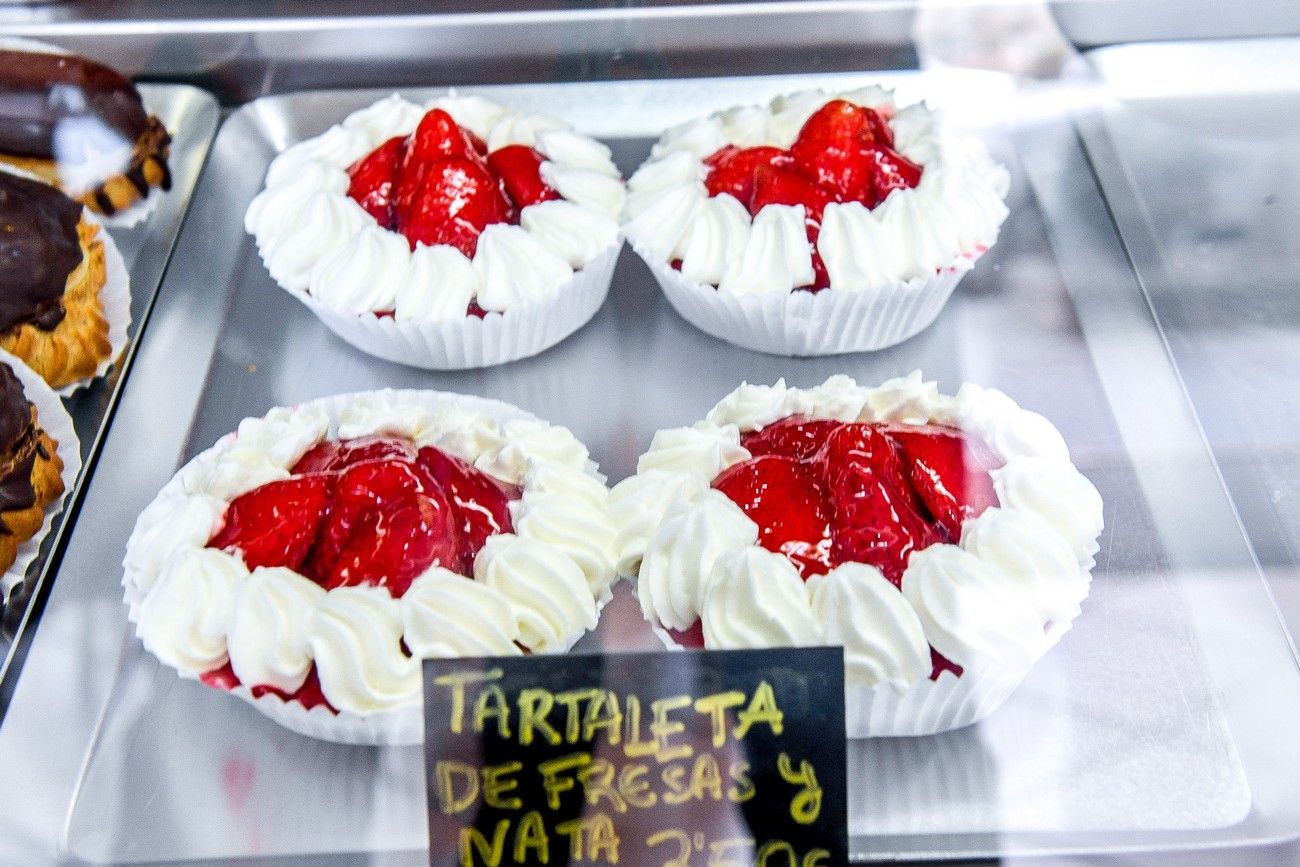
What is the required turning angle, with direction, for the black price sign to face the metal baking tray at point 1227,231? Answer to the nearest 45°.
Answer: approximately 135° to its left

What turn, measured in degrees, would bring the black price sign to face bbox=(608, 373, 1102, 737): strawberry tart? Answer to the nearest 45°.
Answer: approximately 135° to its left

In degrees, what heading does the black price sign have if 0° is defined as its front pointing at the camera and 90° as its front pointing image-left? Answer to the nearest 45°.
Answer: approximately 0°

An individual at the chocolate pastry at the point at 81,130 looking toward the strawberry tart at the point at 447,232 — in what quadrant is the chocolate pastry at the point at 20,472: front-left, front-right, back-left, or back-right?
front-right

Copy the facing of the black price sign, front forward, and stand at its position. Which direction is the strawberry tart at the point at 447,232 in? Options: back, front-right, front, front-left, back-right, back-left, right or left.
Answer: back

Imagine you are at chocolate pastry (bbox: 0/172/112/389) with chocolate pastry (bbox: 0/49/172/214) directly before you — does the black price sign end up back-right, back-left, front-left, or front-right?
back-right

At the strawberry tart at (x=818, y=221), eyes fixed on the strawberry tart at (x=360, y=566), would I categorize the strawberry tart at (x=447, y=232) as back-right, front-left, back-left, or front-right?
front-right

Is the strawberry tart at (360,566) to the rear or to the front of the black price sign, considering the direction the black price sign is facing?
to the rear

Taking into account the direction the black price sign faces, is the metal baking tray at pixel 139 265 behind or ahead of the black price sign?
behind

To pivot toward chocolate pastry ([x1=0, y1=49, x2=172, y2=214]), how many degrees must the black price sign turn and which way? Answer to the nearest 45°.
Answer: approximately 135° to its right

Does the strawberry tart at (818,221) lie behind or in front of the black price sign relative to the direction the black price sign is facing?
behind

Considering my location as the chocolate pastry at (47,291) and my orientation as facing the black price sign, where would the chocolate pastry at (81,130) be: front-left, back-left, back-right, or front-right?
back-left

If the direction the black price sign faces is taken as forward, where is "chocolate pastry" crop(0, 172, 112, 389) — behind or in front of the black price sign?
behind
